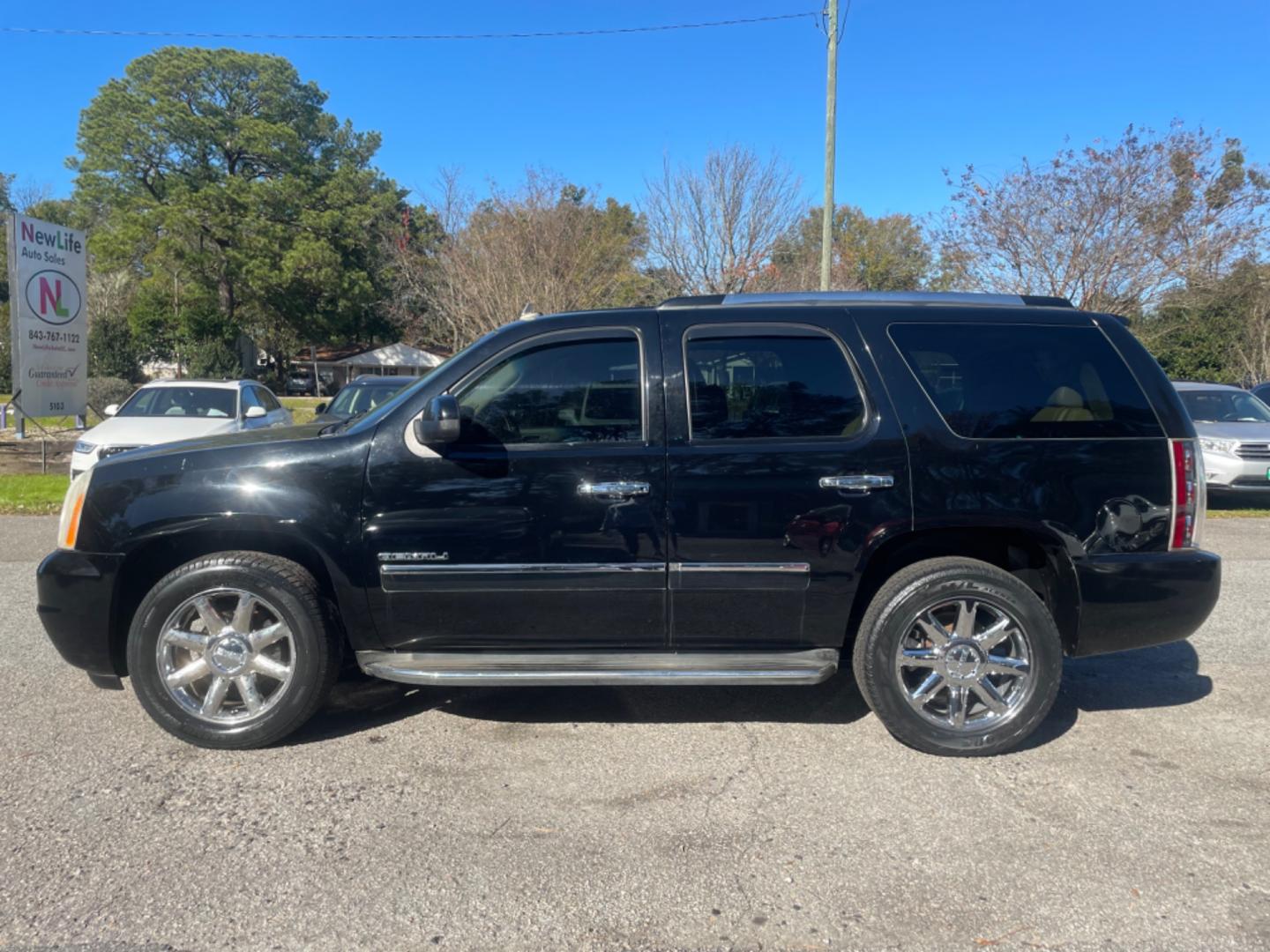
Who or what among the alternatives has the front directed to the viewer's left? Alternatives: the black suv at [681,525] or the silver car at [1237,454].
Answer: the black suv

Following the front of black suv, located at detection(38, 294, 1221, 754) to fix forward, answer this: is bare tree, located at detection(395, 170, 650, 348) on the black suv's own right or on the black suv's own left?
on the black suv's own right

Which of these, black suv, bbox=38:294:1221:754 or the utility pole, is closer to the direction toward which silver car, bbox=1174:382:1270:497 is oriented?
the black suv

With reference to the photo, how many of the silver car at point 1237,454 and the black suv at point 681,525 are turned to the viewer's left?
1

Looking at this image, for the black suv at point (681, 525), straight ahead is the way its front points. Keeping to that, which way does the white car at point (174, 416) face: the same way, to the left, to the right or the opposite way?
to the left

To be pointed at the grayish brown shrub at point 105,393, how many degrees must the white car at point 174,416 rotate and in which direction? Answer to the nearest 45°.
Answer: approximately 135° to its right

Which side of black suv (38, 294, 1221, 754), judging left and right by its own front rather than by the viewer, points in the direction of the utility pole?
right

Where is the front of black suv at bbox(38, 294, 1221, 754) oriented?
to the viewer's left

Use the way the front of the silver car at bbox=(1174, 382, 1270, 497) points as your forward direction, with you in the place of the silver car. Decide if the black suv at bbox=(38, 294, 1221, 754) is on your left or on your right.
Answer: on your right

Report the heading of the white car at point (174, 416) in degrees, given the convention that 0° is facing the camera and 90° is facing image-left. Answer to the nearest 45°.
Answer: approximately 45°
